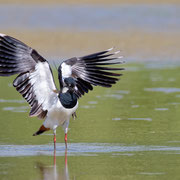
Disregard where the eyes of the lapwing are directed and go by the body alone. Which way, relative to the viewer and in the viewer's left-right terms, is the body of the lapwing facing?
facing the viewer and to the right of the viewer
